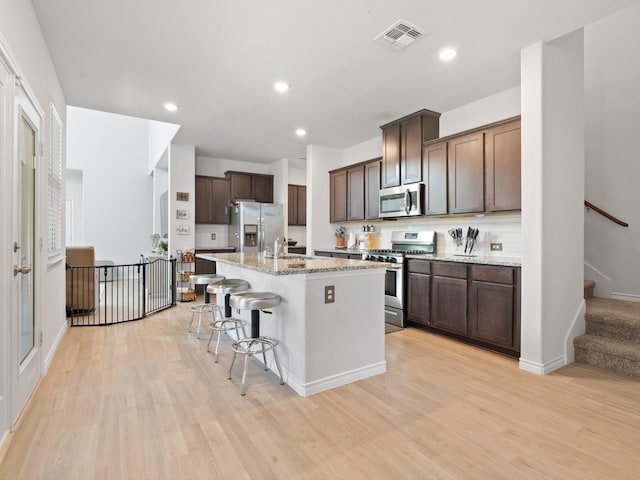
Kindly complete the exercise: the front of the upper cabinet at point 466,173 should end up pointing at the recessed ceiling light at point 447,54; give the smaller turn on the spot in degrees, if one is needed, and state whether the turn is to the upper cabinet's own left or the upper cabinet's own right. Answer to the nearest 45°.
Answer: approximately 45° to the upper cabinet's own left

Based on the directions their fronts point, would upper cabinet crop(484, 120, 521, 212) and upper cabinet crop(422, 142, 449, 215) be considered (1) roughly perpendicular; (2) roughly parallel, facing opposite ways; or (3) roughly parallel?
roughly parallel

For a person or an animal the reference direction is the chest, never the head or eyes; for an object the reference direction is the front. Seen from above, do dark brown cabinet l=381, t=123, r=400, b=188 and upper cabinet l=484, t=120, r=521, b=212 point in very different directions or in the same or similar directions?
same or similar directions

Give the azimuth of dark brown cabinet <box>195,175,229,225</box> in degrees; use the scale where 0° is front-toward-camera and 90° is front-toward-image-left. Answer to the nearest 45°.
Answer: approximately 0°

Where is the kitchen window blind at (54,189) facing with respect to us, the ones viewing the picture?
facing to the right of the viewer

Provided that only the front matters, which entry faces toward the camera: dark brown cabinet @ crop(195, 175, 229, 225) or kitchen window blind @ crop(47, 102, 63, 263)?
the dark brown cabinet

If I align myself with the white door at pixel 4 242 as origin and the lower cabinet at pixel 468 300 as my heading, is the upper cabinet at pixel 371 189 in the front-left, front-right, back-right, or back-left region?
front-left

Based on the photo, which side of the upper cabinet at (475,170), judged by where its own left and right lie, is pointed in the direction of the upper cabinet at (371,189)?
right

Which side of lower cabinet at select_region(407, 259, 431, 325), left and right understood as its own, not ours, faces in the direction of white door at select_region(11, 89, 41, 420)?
front

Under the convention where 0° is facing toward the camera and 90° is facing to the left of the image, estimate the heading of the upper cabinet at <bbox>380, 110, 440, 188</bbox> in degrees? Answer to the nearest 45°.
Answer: approximately 45°

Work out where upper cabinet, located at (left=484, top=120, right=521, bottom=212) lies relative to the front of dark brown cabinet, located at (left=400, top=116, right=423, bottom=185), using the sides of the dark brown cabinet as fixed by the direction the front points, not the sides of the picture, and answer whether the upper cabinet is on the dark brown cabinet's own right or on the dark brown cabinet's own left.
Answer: on the dark brown cabinet's own left

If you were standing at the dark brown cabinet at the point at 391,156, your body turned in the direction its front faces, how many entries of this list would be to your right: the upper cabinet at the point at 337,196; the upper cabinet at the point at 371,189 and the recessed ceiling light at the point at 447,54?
2

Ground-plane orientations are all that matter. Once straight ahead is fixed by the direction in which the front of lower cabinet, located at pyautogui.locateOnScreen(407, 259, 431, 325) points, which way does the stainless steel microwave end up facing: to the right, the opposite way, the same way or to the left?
the same way

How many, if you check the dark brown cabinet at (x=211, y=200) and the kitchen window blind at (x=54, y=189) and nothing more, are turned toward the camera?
1

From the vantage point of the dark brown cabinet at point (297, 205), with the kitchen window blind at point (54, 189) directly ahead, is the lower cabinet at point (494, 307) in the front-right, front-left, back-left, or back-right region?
front-left

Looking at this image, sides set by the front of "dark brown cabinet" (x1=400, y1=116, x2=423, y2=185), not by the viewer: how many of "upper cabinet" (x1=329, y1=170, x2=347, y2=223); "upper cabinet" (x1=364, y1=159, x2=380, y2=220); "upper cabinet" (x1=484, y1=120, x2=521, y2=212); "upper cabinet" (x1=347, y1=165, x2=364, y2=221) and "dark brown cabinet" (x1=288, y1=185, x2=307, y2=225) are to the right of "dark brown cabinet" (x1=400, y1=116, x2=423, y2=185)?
4

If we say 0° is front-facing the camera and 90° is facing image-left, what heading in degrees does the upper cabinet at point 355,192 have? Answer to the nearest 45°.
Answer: approximately 45°

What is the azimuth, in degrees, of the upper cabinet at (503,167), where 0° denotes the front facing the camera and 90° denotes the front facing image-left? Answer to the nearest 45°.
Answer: approximately 45°

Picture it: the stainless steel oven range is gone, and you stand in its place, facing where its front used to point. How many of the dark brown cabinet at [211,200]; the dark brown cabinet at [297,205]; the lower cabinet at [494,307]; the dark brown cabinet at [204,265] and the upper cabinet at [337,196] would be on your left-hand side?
1

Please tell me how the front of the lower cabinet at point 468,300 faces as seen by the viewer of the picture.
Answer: facing the viewer and to the left of the viewer

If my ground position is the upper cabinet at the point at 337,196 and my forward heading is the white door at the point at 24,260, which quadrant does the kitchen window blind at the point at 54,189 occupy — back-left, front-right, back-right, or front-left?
front-right
